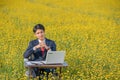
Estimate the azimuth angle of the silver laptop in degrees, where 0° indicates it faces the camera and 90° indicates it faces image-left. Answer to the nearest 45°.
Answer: approximately 135°

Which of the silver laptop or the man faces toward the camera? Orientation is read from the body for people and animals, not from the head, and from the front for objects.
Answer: the man

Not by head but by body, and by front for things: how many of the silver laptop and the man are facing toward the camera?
1

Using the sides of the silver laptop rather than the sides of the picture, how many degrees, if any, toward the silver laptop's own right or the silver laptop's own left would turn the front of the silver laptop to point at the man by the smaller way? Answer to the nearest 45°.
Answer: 0° — it already faces them

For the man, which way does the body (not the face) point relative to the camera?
toward the camera
